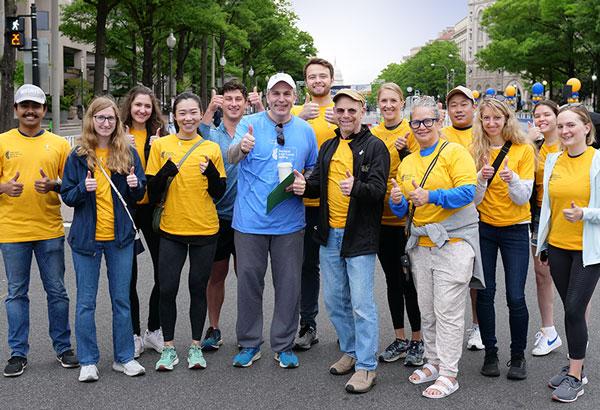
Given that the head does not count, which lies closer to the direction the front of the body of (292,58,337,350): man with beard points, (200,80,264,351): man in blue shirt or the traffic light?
the man in blue shirt

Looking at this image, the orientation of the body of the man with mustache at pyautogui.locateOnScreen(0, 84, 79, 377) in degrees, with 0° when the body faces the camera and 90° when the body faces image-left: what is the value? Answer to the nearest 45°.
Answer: approximately 0°

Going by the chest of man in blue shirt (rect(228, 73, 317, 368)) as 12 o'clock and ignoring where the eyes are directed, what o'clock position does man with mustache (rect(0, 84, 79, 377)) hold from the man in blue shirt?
The man with mustache is roughly at 3 o'clock from the man in blue shirt.

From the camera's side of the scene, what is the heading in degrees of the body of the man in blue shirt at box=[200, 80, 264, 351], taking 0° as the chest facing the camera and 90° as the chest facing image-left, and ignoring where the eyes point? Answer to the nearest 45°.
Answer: approximately 0°

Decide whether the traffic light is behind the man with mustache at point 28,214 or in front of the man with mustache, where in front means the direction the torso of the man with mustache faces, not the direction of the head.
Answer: behind

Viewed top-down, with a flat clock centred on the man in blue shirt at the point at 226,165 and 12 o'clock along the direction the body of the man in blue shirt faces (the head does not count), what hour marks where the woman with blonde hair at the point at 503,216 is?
The woman with blonde hair is roughly at 10 o'clock from the man in blue shirt.

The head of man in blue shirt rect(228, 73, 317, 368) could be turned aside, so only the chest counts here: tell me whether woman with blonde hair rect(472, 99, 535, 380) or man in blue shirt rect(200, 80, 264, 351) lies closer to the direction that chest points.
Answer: the woman with blonde hair

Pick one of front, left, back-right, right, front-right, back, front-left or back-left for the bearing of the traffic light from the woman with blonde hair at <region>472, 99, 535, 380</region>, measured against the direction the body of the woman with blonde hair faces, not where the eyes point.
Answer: back-right
